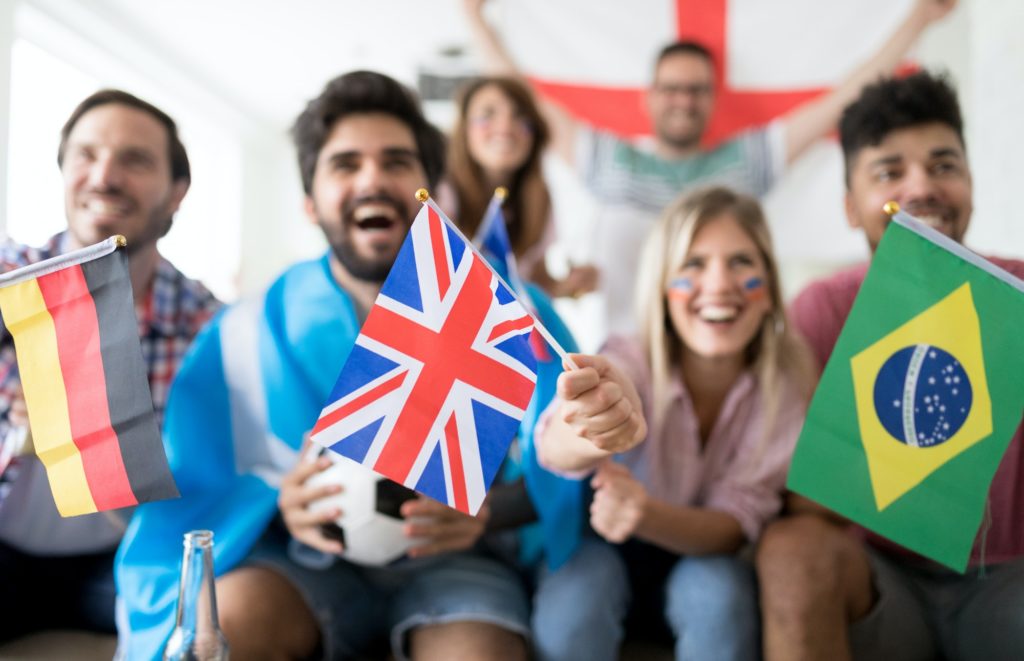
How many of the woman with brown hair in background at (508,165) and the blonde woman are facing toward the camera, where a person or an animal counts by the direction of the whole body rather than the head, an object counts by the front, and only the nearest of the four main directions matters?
2

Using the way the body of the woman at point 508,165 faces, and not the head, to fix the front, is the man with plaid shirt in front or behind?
in front

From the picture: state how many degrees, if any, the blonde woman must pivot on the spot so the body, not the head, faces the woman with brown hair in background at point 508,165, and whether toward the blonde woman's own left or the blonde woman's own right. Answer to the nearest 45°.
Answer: approximately 135° to the blonde woman's own right

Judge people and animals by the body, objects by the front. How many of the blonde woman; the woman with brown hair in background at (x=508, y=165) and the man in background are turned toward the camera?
3

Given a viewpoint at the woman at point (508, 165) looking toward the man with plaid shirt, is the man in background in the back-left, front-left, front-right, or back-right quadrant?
back-left

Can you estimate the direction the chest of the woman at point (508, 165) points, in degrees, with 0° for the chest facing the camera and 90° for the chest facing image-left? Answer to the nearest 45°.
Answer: approximately 0°

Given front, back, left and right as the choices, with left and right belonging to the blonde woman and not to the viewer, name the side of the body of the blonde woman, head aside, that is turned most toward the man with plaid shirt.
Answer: right

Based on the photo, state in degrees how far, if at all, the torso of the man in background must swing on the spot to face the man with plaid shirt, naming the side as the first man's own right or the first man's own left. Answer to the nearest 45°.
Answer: approximately 45° to the first man's own right

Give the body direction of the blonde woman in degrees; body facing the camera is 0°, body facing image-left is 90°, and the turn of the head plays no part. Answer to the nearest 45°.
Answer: approximately 0°

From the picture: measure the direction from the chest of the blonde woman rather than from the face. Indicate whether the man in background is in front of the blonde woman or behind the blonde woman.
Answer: behind
